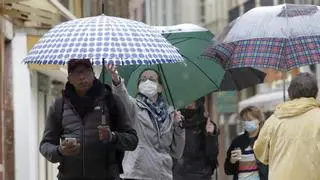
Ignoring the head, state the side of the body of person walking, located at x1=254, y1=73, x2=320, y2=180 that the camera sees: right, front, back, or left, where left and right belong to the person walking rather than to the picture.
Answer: back

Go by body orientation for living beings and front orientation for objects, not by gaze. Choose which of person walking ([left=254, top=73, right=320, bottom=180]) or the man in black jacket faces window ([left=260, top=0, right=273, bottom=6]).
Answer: the person walking

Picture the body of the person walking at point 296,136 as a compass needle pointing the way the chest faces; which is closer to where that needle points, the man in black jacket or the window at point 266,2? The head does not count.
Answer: the window

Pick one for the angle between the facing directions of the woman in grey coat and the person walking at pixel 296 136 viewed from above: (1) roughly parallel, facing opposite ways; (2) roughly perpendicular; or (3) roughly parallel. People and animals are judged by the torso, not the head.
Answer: roughly parallel, facing opposite ways

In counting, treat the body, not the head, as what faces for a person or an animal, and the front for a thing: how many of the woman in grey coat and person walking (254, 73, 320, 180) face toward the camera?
1

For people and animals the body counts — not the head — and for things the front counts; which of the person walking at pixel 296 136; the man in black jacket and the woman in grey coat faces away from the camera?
the person walking

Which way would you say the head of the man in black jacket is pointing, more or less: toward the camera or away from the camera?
toward the camera

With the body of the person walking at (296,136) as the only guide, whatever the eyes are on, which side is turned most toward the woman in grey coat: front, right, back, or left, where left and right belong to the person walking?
left

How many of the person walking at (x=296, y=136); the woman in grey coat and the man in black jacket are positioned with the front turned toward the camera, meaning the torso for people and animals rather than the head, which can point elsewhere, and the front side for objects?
2

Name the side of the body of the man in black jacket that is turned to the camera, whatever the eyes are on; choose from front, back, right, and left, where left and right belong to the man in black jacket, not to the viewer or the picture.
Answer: front

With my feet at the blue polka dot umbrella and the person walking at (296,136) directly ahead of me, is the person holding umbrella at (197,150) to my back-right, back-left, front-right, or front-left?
front-left

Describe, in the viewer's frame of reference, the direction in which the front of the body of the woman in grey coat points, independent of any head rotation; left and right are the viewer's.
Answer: facing the viewer

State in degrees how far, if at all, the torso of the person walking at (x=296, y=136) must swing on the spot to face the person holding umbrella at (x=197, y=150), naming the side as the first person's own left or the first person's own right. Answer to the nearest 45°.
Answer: approximately 45° to the first person's own left
